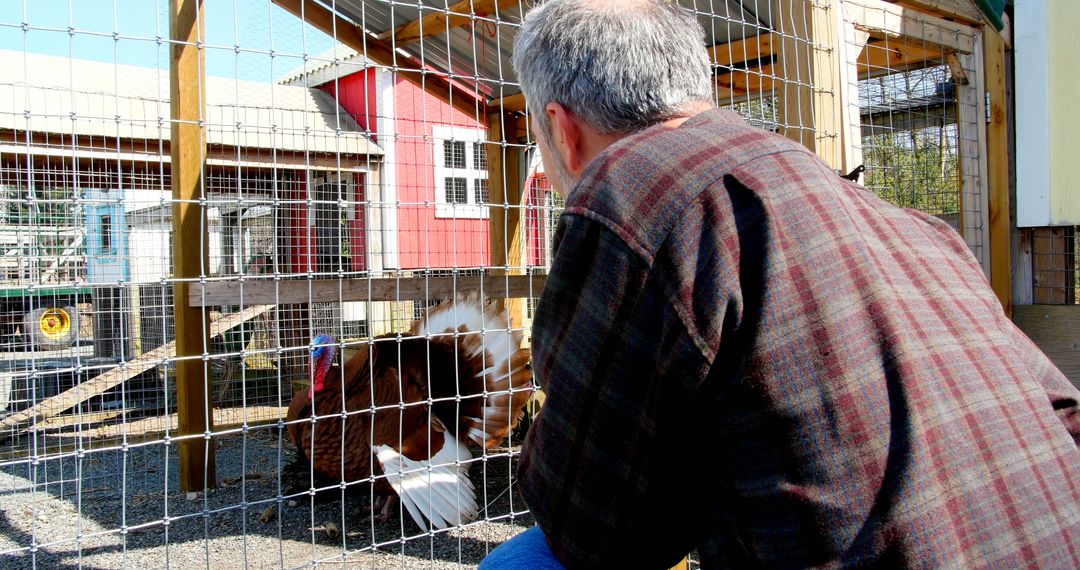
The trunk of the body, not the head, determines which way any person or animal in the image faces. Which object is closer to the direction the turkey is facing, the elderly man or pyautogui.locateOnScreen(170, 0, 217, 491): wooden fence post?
the wooden fence post

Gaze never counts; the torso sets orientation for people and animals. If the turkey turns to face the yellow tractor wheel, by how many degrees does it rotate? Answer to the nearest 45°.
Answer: approximately 45° to its right

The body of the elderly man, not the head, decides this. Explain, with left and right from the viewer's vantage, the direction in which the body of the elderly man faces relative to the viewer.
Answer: facing away from the viewer and to the left of the viewer

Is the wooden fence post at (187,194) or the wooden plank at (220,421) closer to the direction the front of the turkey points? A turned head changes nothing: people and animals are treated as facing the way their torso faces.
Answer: the wooden fence post

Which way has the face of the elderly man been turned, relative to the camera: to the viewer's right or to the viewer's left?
to the viewer's left

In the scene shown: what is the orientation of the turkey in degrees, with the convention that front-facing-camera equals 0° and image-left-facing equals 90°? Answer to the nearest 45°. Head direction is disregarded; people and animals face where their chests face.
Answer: approximately 90°

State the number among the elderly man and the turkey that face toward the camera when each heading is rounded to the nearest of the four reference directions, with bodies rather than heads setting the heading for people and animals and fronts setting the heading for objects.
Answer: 0

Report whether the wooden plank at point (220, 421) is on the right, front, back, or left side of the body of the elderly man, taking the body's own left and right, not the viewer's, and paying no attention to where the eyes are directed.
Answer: front

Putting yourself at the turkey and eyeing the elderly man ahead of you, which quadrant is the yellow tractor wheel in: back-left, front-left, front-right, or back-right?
back-right

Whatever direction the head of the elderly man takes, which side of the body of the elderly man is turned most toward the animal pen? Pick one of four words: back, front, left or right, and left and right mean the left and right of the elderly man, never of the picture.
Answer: front

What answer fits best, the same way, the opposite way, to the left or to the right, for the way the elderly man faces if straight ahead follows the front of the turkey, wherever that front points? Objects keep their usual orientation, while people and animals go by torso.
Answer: to the right

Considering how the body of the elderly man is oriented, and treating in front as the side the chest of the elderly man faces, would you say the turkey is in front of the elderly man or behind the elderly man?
in front
